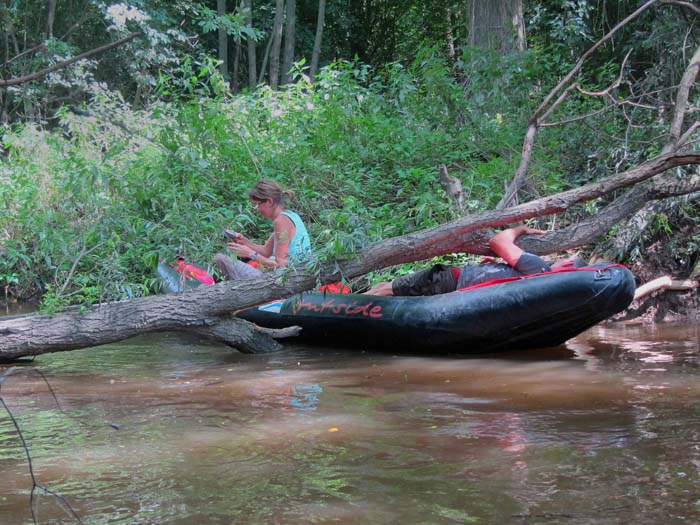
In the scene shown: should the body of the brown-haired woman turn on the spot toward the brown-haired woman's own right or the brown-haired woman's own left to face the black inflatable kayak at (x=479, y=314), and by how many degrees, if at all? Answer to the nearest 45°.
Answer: approximately 135° to the brown-haired woman's own left

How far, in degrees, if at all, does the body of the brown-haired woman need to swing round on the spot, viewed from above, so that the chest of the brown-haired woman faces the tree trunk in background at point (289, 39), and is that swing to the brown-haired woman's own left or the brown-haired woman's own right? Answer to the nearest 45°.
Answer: approximately 90° to the brown-haired woman's own right

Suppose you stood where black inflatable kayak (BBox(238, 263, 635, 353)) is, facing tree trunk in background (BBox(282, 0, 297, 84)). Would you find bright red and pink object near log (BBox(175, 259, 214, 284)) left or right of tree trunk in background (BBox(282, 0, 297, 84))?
left

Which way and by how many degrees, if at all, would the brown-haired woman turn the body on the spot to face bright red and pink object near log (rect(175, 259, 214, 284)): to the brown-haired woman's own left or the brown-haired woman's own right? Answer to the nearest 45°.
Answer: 0° — they already face it

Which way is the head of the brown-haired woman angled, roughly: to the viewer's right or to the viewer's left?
to the viewer's left

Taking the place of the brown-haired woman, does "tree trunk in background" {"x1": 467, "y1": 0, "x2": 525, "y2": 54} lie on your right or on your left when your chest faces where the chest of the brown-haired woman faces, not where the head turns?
on your right

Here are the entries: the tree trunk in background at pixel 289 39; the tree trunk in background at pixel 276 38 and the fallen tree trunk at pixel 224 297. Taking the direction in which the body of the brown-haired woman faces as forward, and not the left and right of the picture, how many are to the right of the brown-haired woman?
2

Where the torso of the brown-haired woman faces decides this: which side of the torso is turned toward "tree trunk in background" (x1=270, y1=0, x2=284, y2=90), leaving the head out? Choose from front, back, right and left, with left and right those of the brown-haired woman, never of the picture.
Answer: right

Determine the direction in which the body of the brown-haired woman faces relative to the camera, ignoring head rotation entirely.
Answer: to the viewer's left
